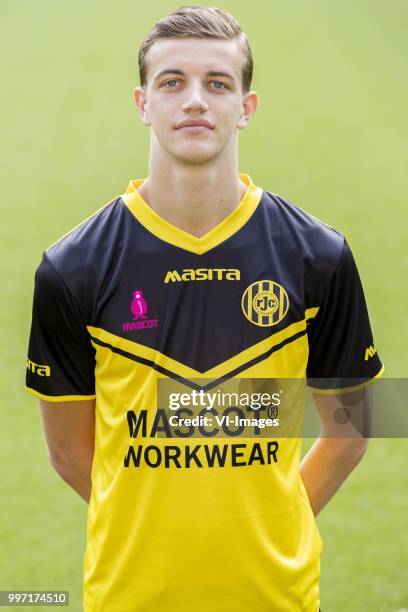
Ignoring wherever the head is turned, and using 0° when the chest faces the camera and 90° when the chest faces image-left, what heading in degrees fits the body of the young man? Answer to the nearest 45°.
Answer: approximately 0°
